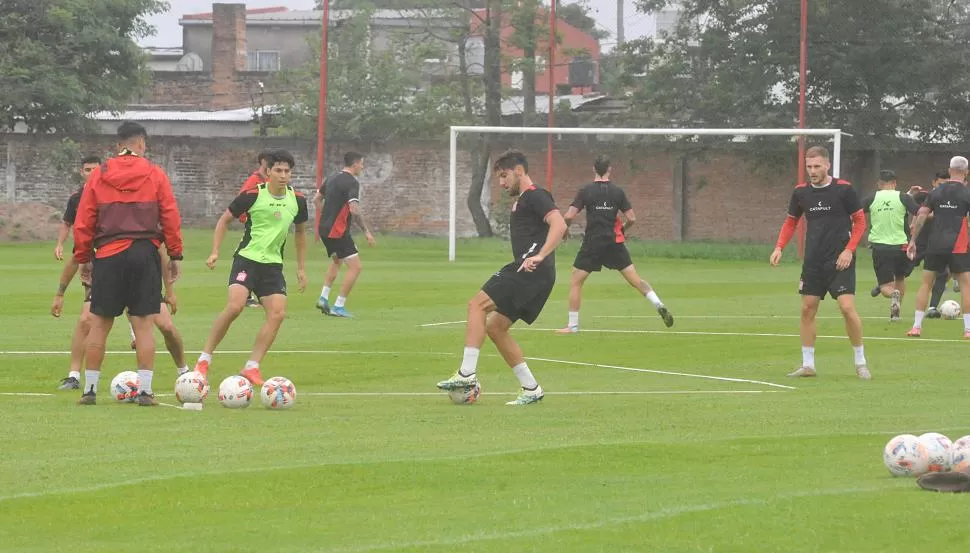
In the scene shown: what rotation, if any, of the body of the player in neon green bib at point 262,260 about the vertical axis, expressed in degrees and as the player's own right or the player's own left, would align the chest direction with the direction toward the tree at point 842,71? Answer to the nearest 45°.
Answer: approximately 135° to the player's own left

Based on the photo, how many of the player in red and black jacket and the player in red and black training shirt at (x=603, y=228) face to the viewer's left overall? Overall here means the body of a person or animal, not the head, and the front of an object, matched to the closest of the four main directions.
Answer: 0

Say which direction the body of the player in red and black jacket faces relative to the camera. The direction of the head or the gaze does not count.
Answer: away from the camera

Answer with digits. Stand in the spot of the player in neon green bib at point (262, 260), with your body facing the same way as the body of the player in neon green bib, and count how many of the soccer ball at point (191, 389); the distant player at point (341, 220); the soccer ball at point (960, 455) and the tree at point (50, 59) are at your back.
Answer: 2

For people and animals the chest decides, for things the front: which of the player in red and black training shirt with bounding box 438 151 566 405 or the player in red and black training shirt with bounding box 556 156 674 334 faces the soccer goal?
the player in red and black training shirt with bounding box 556 156 674 334

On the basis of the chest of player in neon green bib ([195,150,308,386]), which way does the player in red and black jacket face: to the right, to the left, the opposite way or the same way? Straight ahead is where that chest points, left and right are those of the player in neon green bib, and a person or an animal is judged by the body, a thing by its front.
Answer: the opposite way

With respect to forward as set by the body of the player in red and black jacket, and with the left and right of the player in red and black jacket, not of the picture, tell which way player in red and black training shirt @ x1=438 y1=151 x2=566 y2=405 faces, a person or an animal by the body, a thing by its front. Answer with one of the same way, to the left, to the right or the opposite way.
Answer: to the left

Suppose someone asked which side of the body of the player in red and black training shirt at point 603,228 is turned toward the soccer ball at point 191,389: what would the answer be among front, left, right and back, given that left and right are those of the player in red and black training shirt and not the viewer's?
back

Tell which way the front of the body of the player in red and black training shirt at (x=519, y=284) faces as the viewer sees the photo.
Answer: to the viewer's left

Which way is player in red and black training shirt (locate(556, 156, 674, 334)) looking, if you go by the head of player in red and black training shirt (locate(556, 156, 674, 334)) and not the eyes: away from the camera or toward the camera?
away from the camera

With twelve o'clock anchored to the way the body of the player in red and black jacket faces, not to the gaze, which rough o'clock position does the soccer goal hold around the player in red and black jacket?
The soccer goal is roughly at 1 o'clock from the player in red and black jacket.

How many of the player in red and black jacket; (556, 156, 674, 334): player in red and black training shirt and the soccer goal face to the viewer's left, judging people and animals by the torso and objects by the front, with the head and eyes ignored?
0

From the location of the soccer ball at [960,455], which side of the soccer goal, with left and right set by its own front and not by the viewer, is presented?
front

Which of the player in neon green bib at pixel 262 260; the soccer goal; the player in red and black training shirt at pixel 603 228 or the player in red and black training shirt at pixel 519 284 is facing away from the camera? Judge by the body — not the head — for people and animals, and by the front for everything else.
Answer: the player in red and black training shirt at pixel 603 228

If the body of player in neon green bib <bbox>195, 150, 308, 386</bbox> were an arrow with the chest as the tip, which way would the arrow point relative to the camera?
toward the camera
